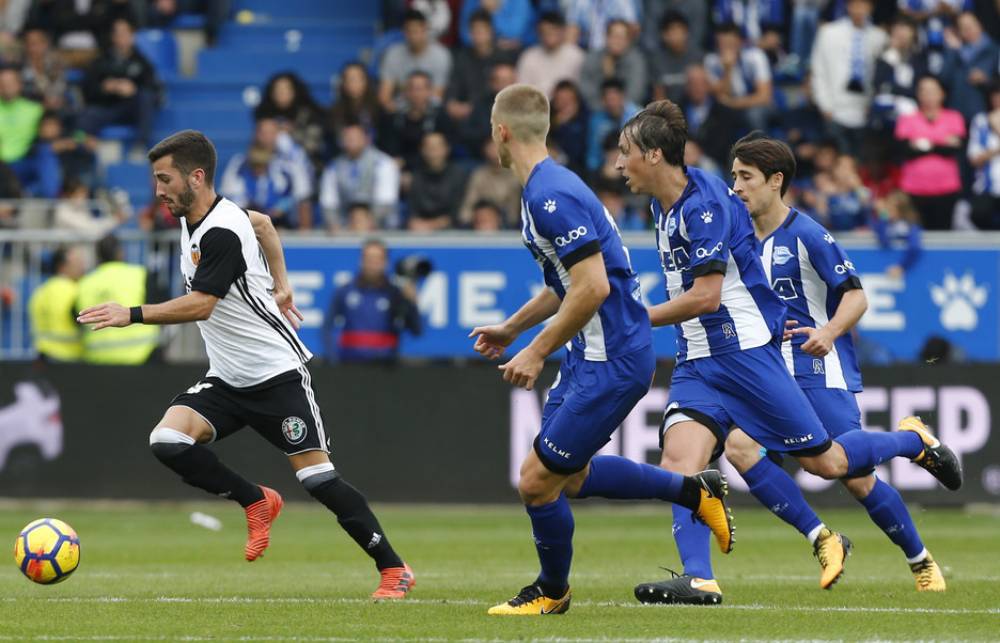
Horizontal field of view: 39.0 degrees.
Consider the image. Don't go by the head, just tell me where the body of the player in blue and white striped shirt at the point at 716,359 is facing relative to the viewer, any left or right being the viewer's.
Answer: facing to the left of the viewer

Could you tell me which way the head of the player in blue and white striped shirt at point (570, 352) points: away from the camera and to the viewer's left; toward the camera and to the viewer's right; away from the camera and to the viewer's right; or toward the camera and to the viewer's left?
away from the camera and to the viewer's left

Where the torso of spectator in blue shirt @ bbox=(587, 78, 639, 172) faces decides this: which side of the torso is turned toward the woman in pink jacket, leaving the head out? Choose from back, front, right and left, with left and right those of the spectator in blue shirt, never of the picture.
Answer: left

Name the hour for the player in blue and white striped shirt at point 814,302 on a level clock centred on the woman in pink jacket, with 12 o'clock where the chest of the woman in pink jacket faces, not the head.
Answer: The player in blue and white striped shirt is roughly at 12 o'clock from the woman in pink jacket.

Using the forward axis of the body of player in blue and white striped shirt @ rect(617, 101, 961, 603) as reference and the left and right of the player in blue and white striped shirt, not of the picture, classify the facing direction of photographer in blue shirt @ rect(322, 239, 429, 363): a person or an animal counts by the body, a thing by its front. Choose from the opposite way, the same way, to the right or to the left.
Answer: to the left

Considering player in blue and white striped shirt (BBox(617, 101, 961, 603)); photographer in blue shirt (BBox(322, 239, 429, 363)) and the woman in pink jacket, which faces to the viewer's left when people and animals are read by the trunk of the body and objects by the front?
the player in blue and white striped shirt

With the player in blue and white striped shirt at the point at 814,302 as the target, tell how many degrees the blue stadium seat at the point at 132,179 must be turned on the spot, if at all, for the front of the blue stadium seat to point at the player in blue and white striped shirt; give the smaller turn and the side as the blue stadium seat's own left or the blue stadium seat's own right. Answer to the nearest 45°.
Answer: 0° — it already faces them

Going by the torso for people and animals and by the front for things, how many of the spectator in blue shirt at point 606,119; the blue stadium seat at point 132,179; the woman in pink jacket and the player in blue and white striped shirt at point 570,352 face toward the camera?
3

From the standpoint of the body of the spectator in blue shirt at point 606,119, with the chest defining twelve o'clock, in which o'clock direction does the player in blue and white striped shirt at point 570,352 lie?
The player in blue and white striped shirt is roughly at 12 o'clock from the spectator in blue shirt.

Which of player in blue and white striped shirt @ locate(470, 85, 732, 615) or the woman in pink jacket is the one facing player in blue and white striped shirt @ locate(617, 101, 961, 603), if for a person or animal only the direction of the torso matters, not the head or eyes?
the woman in pink jacket

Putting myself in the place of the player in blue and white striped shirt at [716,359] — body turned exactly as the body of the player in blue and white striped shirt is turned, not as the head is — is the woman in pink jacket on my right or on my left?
on my right
